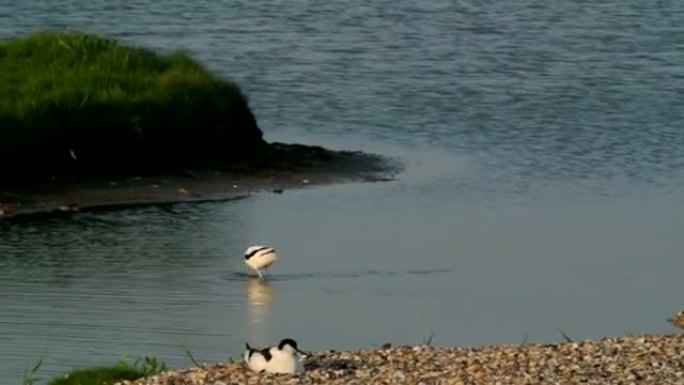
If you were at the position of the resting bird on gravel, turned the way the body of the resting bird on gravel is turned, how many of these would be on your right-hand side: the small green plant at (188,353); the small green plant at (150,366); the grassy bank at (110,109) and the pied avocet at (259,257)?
0

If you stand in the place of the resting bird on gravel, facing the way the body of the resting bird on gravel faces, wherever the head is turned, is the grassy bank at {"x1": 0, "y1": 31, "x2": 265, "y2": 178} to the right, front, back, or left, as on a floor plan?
left

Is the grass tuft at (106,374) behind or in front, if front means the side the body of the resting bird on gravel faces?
behind

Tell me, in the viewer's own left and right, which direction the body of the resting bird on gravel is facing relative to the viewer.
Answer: facing to the right of the viewer

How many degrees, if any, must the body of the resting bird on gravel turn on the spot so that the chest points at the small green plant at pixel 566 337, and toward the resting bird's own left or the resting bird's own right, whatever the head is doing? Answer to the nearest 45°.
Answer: approximately 45° to the resting bird's own left

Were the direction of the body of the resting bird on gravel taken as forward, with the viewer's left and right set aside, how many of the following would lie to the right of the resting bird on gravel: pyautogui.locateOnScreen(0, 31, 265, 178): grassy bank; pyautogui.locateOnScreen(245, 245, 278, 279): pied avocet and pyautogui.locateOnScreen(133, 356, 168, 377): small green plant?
0

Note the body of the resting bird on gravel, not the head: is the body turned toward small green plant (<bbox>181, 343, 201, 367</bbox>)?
no

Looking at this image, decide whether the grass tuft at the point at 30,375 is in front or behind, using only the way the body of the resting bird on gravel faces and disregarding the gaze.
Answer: behind

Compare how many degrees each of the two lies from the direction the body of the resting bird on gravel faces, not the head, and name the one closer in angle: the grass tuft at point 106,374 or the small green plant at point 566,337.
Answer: the small green plant

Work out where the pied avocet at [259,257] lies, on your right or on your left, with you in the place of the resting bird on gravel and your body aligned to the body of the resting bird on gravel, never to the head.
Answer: on your left
